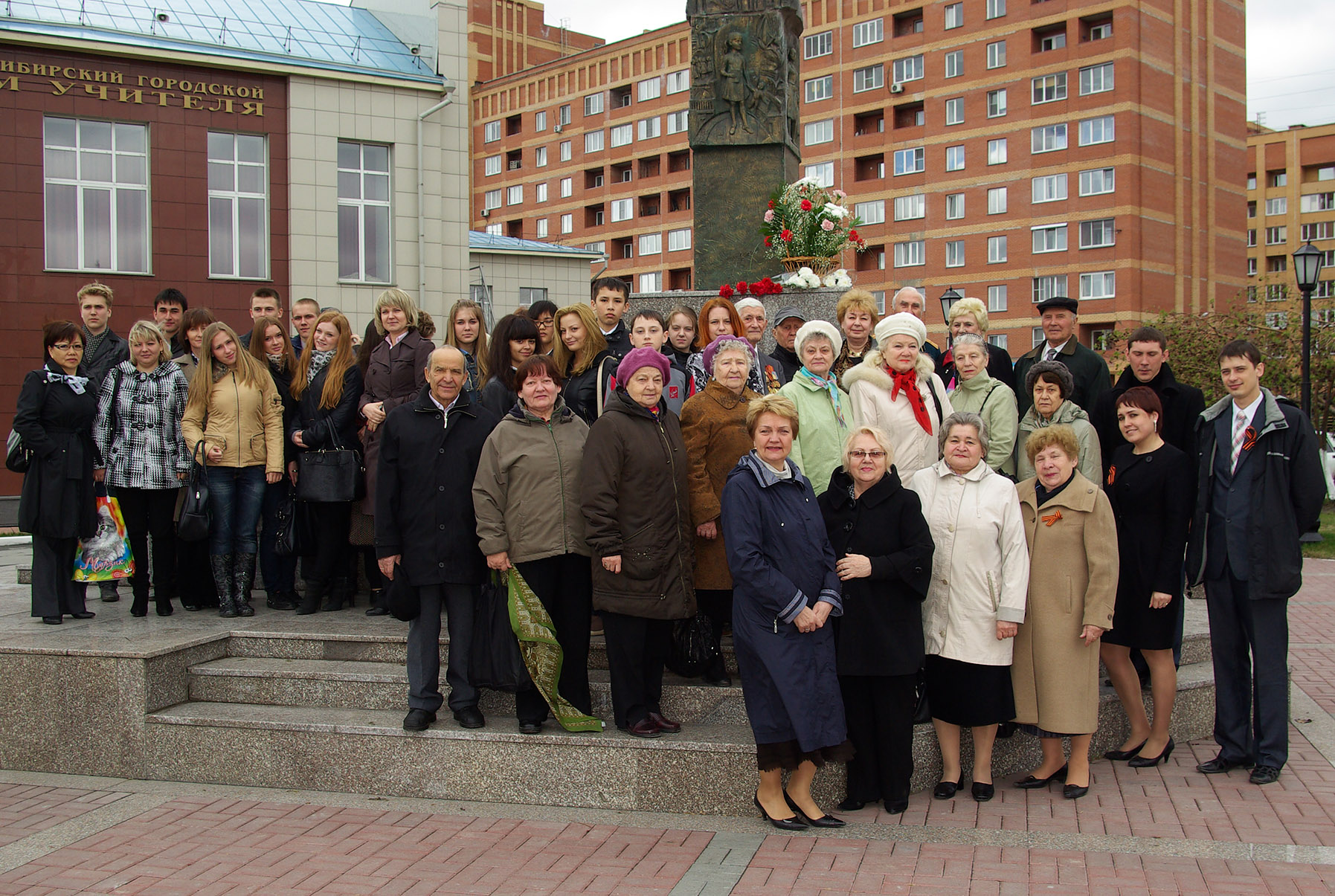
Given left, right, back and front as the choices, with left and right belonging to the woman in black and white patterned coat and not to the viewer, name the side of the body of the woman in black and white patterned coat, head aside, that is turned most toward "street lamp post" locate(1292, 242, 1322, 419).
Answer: left

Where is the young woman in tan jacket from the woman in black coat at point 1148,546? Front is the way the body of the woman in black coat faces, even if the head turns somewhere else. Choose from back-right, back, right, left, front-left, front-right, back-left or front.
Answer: front-right

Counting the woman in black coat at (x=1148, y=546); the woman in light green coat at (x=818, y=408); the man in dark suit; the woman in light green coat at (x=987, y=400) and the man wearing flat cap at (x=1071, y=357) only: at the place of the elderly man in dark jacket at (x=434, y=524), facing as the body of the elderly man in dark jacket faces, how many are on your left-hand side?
5

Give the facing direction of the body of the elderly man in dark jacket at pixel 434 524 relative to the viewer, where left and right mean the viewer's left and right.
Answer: facing the viewer

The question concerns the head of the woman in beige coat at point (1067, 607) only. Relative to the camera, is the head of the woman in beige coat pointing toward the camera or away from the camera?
toward the camera

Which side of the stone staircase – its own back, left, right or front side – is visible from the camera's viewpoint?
front

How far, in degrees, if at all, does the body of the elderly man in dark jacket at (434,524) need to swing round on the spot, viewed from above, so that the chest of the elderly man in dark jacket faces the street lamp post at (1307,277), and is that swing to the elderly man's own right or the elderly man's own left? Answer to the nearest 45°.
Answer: approximately 135° to the elderly man's own left

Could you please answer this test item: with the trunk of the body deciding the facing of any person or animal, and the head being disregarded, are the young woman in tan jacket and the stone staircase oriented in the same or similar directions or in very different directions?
same or similar directions

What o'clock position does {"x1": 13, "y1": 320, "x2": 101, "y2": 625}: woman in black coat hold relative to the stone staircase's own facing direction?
The woman in black coat is roughly at 4 o'clock from the stone staircase.

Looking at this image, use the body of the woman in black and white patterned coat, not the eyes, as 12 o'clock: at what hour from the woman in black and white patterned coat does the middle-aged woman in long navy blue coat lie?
The middle-aged woman in long navy blue coat is roughly at 11 o'clock from the woman in black and white patterned coat.

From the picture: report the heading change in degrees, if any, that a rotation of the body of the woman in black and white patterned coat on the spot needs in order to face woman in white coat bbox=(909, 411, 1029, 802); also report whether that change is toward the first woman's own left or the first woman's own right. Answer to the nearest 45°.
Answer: approximately 45° to the first woman's own left

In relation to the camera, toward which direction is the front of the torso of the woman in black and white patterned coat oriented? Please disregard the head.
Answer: toward the camera

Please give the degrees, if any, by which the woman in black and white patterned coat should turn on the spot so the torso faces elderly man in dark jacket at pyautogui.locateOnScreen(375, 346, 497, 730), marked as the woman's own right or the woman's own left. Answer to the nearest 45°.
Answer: approximately 45° to the woman's own left

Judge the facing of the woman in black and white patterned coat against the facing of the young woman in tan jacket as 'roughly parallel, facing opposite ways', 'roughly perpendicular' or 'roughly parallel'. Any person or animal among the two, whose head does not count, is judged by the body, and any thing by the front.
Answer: roughly parallel
